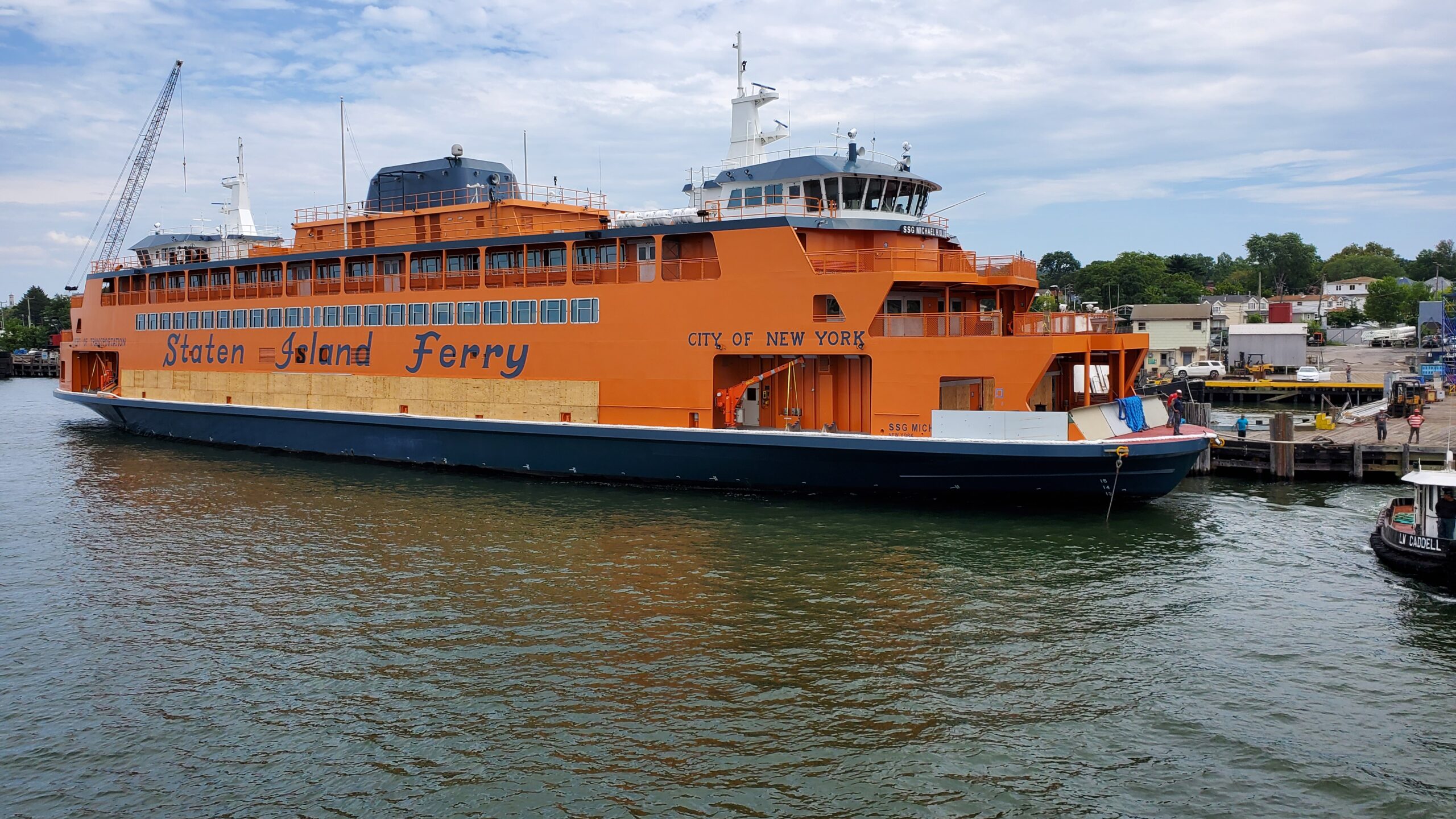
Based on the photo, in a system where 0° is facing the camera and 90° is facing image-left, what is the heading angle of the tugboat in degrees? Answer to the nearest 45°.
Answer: approximately 90°

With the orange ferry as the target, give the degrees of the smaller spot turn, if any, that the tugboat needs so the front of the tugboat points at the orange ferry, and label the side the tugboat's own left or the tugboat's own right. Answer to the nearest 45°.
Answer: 0° — it already faces it
